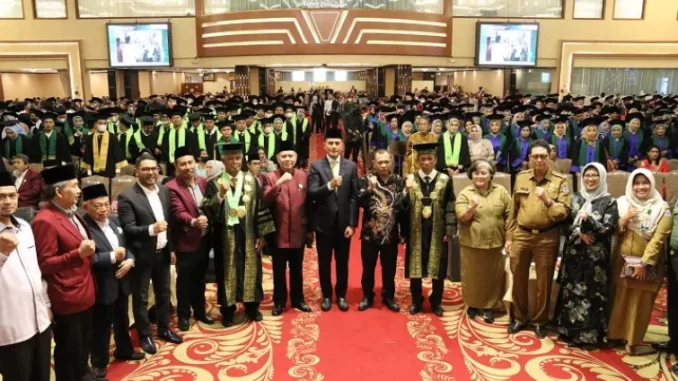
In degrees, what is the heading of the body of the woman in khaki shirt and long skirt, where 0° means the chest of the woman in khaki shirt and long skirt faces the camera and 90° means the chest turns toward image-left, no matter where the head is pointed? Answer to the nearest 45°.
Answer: approximately 0°

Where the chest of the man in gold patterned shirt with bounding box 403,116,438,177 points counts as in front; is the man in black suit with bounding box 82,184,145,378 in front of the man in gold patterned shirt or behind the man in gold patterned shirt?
in front

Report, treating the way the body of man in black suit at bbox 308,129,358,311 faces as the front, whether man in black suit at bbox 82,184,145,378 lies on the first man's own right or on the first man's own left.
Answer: on the first man's own right

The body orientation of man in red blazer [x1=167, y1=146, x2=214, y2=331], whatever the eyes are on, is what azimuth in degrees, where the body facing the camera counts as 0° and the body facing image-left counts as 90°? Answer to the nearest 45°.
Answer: approximately 315°

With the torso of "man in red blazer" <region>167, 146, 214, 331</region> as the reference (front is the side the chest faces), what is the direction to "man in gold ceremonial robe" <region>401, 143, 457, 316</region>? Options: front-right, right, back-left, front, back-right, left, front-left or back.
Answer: front-left

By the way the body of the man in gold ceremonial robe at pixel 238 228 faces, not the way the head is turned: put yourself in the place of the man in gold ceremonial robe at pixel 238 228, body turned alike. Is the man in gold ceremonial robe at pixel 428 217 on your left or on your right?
on your left

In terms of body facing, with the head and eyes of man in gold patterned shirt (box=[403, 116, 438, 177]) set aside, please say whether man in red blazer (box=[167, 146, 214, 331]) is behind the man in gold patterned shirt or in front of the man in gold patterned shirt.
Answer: in front

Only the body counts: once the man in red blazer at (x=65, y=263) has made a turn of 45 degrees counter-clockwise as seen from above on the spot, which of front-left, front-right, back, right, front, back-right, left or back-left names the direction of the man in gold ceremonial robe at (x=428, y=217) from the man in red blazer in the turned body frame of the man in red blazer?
front

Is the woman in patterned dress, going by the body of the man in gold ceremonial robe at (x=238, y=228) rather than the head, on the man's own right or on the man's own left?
on the man's own left

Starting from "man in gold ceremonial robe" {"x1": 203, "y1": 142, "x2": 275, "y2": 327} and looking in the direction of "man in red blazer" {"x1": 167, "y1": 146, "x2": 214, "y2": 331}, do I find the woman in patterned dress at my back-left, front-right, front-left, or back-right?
back-left

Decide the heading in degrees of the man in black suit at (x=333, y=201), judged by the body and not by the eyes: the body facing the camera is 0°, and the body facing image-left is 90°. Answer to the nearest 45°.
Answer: approximately 0°

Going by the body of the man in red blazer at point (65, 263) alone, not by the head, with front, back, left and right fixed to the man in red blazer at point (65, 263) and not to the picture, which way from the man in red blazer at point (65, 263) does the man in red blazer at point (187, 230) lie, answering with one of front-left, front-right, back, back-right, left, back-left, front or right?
left
